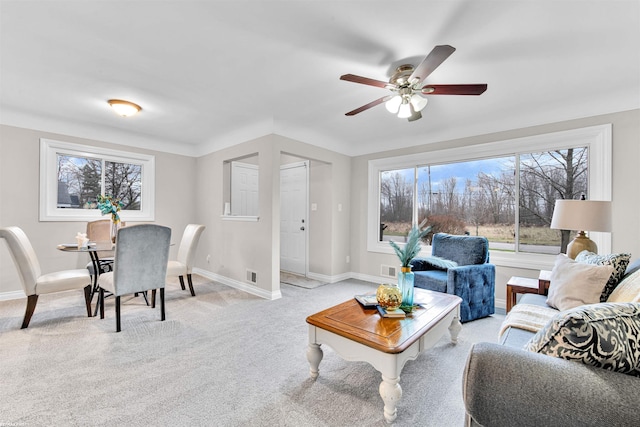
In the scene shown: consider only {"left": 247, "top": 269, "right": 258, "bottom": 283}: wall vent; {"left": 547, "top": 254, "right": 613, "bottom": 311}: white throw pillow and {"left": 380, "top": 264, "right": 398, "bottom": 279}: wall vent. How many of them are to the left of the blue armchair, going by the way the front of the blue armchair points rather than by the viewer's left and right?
1

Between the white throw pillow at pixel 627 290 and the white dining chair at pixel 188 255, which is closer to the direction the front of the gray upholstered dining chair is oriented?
the white dining chair

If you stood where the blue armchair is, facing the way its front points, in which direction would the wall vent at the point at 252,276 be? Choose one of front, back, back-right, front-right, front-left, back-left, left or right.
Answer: front-right

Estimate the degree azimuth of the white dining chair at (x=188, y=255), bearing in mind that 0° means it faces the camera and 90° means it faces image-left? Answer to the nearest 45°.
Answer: approximately 45°

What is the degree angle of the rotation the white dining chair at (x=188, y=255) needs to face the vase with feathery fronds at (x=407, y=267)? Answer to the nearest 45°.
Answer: approximately 90° to its left

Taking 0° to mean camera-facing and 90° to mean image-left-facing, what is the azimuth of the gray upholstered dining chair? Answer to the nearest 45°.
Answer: approximately 135°

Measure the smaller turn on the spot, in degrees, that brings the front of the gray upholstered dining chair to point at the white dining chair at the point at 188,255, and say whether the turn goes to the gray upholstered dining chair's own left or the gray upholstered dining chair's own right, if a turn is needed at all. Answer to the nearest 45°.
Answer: approximately 90° to the gray upholstered dining chair's own right

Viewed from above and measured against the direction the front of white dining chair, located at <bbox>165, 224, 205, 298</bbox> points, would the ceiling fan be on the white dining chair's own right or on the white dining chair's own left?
on the white dining chair's own left

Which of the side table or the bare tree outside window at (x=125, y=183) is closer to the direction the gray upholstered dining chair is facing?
the bare tree outside window

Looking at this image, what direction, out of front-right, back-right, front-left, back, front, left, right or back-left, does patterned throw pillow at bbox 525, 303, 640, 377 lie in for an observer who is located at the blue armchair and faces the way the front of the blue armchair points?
front-left

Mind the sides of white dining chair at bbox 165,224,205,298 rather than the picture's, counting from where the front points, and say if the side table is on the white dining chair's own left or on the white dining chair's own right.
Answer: on the white dining chair's own left

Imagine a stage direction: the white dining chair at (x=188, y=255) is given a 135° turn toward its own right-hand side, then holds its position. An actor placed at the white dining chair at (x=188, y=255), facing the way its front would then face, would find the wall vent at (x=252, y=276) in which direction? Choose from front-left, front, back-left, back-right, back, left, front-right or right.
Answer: right

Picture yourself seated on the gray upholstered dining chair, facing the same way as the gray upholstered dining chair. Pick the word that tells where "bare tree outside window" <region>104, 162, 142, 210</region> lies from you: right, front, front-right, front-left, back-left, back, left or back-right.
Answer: front-right

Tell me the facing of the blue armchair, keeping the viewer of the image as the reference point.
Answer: facing the viewer and to the left of the viewer

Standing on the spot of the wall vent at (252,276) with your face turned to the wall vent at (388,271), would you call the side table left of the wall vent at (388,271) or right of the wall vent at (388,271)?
right

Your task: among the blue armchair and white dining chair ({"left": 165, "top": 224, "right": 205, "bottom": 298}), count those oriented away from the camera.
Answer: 0
